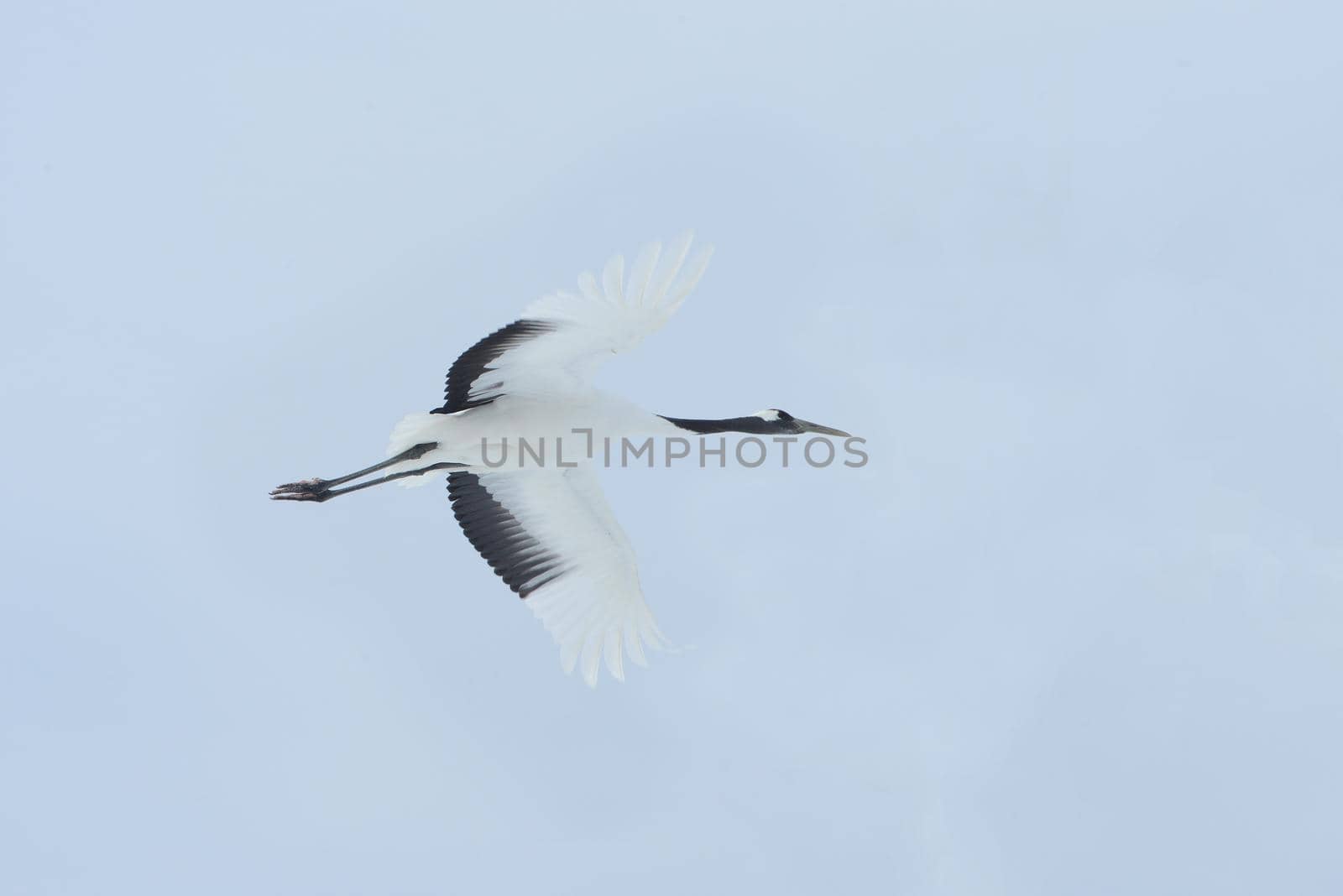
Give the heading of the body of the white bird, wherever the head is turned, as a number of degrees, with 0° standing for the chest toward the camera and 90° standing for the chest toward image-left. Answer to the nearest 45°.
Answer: approximately 270°
